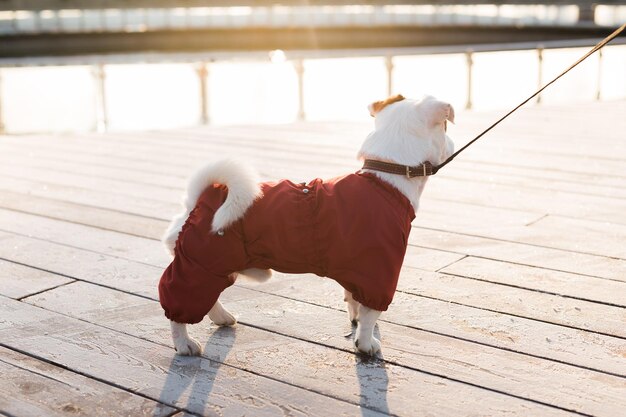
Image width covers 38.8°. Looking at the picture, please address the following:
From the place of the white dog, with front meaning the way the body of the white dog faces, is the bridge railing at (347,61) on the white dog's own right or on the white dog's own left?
on the white dog's own left

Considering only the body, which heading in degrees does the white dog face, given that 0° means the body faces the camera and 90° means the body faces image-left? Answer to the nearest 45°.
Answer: approximately 270°

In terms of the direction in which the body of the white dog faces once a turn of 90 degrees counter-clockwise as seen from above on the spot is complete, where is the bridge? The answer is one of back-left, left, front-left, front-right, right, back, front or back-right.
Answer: front
